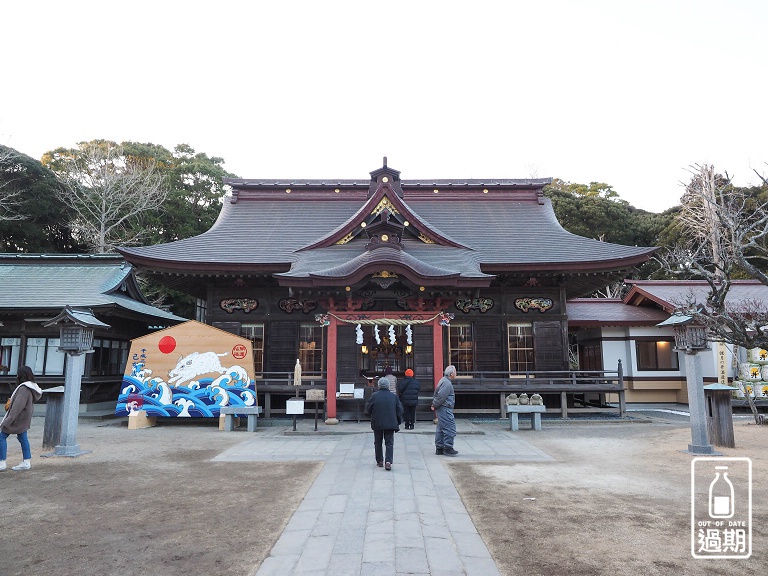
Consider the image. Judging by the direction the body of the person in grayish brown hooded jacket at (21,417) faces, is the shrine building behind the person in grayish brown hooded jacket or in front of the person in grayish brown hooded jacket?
behind

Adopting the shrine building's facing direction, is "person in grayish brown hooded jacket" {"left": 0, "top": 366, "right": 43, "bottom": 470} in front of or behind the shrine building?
in front

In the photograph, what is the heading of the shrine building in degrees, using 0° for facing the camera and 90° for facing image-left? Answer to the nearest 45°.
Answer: approximately 0°

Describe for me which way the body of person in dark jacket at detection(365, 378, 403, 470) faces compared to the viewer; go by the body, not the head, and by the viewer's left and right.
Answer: facing away from the viewer

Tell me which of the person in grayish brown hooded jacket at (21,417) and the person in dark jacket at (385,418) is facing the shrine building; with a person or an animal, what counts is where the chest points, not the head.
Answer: the person in dark jacket at (385,418)

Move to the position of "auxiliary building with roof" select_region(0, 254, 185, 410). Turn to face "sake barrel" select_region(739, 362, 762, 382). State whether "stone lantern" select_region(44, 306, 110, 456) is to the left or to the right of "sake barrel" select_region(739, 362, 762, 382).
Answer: right

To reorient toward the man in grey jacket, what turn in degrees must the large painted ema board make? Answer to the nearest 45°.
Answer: approximately 45° to its left

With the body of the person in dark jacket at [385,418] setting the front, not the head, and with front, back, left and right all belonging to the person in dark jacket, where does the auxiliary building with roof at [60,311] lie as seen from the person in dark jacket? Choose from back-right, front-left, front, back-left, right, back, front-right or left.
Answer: front-left

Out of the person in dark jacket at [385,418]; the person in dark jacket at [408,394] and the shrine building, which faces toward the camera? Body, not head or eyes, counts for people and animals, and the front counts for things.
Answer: the shrine building

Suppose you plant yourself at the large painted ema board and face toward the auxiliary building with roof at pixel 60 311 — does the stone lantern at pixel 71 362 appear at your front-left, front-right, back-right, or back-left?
back-left

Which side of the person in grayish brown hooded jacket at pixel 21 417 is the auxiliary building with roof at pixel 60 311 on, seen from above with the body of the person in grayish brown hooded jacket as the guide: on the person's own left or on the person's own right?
on the person's own right

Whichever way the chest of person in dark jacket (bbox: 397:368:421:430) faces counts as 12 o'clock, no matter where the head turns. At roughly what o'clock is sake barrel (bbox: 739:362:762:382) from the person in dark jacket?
The sake barrel is roughly at 2 o'clock from the person in dark jacket.

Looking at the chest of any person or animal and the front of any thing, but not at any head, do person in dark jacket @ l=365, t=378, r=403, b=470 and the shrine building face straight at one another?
yes

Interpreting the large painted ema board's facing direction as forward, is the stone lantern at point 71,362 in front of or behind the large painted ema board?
in front

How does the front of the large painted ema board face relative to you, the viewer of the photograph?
facing the viewer

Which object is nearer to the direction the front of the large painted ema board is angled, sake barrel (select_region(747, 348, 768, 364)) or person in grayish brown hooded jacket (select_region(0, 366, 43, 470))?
the person in grayish brown hooded jacket

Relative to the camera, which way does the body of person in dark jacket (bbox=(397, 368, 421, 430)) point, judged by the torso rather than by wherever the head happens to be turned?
away from the camera
